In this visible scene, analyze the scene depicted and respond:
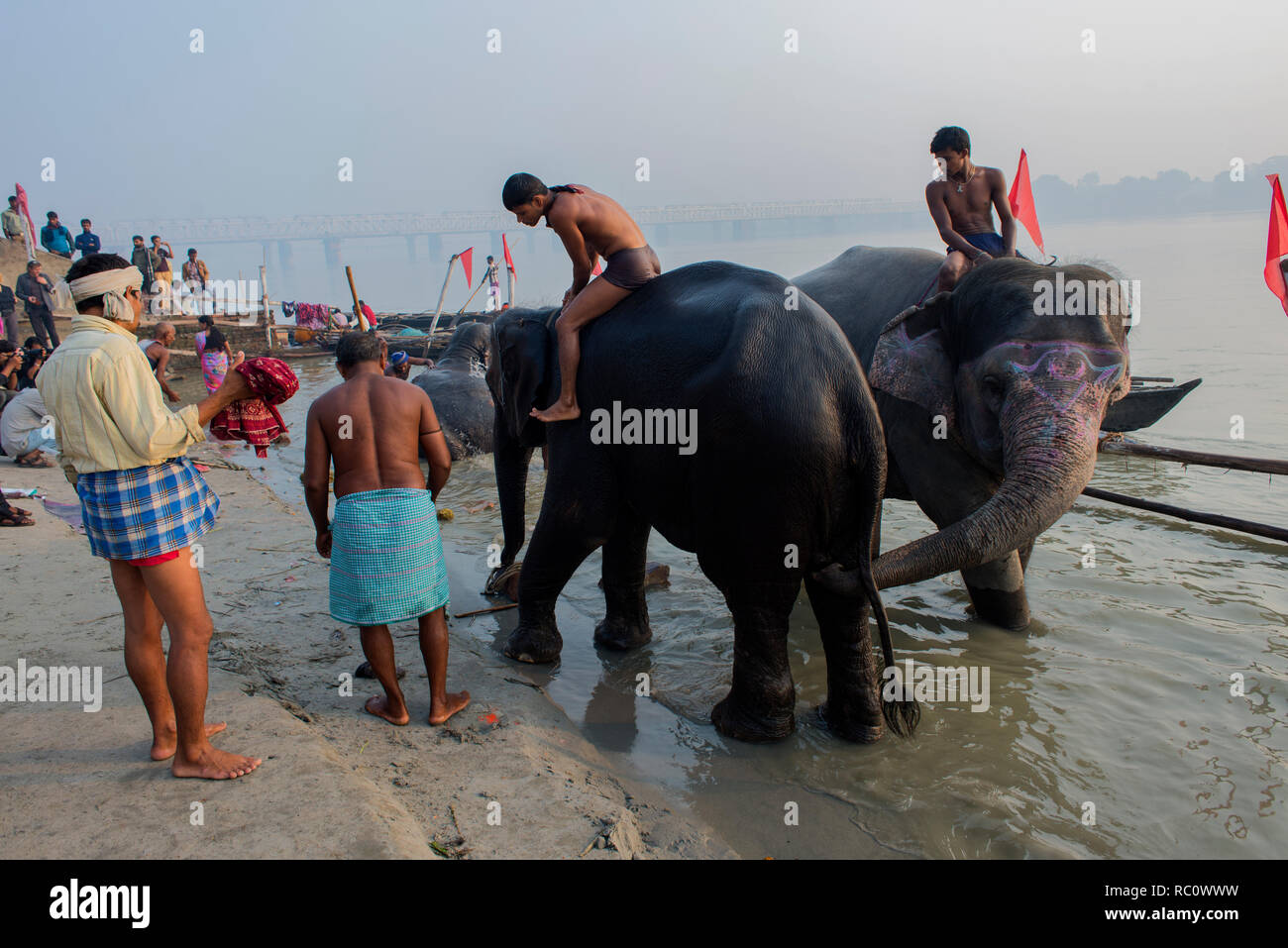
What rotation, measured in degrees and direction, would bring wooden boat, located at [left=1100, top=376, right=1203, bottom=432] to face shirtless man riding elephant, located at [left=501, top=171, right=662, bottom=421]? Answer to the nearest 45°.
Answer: approximately 135° to its right

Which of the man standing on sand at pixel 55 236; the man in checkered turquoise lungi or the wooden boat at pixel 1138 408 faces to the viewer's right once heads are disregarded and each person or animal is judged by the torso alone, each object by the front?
the wooden boat

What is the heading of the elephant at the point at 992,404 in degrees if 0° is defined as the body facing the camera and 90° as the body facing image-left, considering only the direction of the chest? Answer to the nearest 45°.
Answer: approximately 315°

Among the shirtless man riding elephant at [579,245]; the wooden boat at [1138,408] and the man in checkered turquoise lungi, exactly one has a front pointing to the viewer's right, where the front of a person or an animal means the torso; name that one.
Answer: the wooden boat

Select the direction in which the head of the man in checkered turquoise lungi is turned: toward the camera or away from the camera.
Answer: away from the camera

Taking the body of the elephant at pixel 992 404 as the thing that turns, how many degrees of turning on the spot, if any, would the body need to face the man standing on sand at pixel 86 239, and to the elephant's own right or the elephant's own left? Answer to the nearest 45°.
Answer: approximately 180°

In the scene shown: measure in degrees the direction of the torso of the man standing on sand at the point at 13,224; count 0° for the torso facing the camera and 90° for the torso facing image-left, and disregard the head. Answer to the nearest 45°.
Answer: approximately 315°

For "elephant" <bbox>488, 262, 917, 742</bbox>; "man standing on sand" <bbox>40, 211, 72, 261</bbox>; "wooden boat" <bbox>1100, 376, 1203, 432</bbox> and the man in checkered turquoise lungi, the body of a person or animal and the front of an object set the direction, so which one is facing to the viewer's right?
the wooden boat

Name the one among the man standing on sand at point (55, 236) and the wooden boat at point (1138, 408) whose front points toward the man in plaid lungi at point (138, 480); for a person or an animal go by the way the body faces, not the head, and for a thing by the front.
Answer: the man standing on sand
